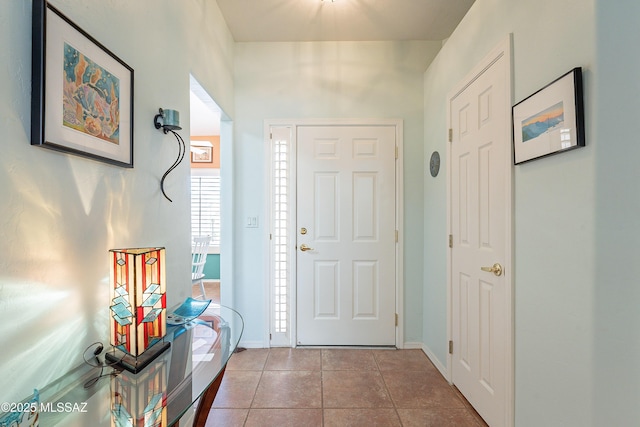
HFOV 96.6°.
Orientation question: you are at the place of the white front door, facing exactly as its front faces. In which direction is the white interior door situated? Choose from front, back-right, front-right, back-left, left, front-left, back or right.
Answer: front-left

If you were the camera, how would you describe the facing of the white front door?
facing the viewer

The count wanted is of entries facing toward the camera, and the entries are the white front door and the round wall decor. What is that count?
1

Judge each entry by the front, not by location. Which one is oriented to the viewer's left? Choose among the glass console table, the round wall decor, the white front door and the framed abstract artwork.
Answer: the round wall decor

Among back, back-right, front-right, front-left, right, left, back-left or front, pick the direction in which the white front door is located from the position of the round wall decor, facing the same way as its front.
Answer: front

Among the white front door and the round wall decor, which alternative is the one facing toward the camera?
the white front door

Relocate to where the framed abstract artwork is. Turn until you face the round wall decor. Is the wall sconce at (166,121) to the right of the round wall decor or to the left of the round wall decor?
left

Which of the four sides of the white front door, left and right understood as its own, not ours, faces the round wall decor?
left

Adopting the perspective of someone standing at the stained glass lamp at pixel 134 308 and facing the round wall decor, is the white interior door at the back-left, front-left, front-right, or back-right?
front-right

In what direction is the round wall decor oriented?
to the viewer's left

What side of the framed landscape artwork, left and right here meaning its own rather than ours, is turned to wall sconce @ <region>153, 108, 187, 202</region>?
front

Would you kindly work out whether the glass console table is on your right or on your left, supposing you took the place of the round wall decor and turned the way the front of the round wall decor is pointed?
on your left

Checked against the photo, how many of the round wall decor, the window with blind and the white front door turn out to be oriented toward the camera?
2

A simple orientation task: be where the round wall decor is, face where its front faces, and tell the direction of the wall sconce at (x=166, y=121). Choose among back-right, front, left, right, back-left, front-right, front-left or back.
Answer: front-left

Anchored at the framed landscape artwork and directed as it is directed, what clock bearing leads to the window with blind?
The window with blind is roughly at 2 o'clock from the framed landscape artwork.

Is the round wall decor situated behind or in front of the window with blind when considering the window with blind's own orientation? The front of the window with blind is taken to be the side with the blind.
in front

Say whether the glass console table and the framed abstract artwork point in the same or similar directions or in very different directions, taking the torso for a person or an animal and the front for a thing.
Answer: same or similar directions

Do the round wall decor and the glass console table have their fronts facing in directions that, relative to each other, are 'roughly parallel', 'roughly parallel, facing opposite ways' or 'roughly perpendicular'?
roughly parallel, facing opposite ways

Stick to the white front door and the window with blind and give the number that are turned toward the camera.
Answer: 2

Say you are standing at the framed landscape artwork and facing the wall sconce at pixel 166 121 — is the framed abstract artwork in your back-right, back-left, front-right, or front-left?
front-left

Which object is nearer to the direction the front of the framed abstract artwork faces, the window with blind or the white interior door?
the white interior door

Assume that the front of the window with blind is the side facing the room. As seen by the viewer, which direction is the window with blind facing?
toward the camera
